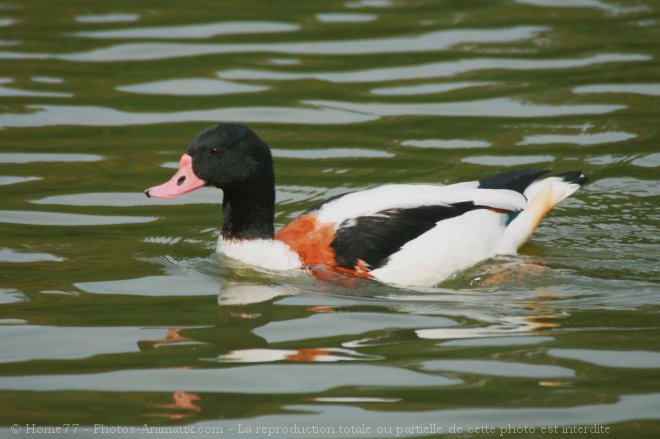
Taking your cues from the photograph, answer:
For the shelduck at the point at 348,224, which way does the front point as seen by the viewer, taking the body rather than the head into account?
to the viewer's left
